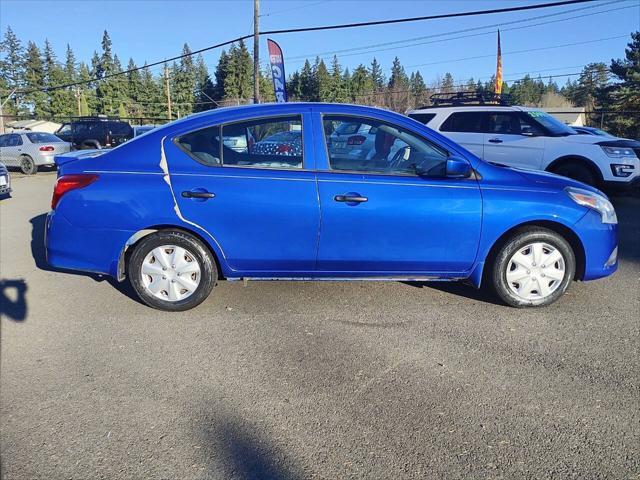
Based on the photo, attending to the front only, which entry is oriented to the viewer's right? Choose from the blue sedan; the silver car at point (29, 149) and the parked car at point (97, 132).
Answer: the blue sedan

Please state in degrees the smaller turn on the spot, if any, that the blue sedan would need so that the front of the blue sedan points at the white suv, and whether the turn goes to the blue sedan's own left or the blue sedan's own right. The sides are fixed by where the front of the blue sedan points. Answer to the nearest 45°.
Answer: approximately 45° to the blue sedan's own left

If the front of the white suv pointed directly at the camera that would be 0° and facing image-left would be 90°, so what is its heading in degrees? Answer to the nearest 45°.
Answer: approximately 315°

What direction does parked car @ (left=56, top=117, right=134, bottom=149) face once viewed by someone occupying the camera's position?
facing away from the viewer and to the left of the viewer

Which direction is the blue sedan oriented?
to the viewer's right

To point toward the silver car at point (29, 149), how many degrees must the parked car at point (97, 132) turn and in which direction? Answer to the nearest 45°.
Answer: approximately 90° to its left

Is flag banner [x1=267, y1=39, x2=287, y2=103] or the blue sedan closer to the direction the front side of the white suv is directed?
the blue sedan

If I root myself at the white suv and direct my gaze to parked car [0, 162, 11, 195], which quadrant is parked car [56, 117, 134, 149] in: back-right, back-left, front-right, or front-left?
front-right

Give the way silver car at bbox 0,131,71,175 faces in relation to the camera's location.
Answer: facing away from the viewer and to the left of the viewer

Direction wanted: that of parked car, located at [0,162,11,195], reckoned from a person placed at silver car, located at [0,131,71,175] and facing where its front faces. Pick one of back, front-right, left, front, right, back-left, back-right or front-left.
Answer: back-left

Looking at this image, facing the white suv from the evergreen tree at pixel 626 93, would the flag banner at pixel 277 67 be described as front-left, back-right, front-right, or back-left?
front-right

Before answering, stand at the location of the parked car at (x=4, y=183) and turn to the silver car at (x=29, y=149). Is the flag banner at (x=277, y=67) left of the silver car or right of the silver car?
right

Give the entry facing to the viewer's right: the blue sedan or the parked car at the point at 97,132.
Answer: the blue sedan

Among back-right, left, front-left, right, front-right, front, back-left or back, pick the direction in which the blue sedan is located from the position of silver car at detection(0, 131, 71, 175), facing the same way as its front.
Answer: back-left

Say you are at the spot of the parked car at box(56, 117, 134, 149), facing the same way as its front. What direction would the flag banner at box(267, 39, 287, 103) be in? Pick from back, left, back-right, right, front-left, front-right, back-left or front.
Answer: back
